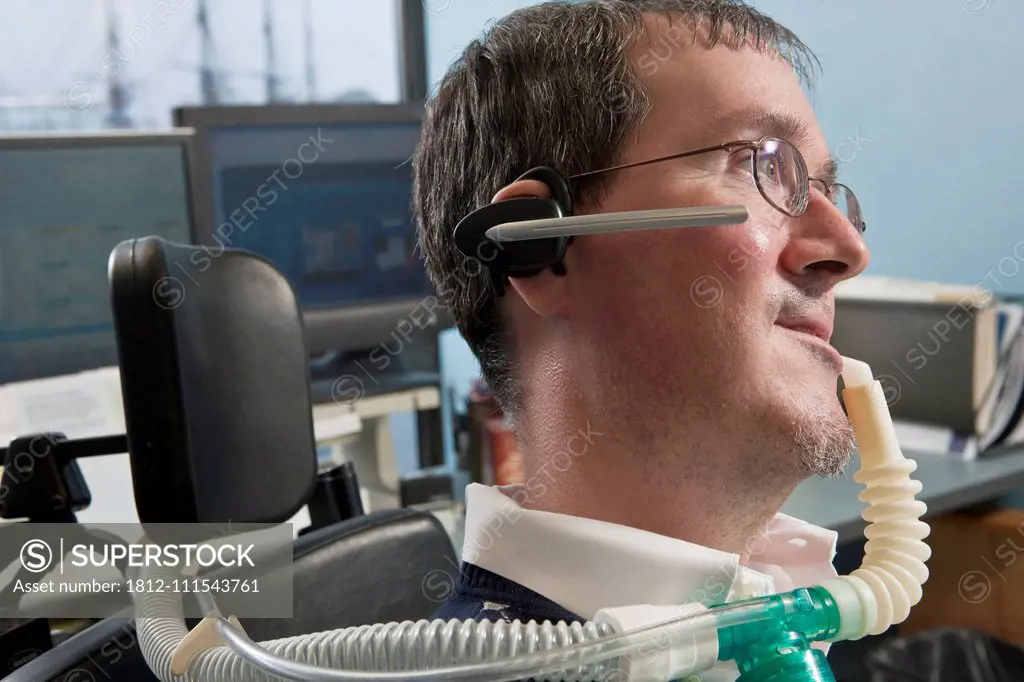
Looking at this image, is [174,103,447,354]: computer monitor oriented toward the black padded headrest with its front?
yes

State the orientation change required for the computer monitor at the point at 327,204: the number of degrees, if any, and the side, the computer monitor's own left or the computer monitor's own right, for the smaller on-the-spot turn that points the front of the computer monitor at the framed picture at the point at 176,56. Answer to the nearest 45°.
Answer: approximately 180°

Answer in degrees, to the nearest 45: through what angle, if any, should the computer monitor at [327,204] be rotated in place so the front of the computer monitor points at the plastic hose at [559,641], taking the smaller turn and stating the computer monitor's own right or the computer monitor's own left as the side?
0° — it already faces it

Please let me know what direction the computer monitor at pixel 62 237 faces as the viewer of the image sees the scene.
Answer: facing the viewer

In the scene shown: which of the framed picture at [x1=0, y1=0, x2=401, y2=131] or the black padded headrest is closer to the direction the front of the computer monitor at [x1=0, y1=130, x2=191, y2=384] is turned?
the black padded headrest

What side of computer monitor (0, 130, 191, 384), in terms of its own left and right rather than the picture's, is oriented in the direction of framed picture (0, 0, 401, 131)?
back

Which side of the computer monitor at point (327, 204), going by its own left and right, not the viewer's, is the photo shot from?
front

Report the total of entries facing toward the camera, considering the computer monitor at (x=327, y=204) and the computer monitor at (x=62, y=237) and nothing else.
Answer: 2

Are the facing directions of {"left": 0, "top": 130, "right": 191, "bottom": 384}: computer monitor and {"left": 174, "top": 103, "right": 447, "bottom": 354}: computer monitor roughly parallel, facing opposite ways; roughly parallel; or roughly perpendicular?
roughly parallel

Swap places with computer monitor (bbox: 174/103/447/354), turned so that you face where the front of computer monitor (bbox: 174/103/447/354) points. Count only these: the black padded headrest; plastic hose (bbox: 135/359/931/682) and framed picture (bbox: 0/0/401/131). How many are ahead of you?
2

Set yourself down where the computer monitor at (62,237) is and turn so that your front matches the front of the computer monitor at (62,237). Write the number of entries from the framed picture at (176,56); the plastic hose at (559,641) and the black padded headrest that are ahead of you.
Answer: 2

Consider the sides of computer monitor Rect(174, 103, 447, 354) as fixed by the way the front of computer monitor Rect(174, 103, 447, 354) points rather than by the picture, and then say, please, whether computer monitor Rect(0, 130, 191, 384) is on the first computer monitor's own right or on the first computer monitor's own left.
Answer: on the first computer monitor's own right

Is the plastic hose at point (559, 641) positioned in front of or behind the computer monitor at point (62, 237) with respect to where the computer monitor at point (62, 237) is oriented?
in front

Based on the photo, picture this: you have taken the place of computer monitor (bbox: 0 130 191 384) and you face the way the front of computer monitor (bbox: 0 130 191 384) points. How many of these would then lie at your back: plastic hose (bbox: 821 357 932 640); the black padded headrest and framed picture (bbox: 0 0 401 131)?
1
